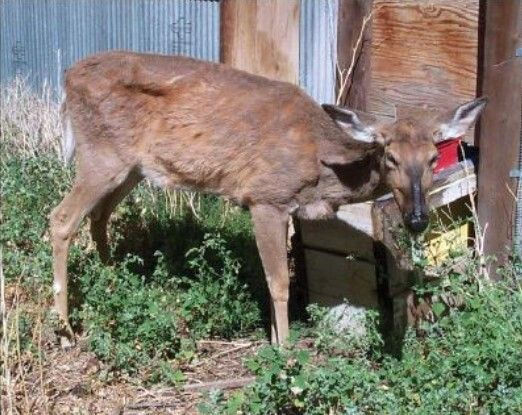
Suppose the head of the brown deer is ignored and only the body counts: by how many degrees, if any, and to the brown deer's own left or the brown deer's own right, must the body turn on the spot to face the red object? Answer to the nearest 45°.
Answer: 0° — it already faces it

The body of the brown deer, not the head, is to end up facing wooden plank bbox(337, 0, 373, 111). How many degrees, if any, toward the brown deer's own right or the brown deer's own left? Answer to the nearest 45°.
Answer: approximately 45° to the brown deer's own left

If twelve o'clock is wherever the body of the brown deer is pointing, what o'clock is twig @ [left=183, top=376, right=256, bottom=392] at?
The twig is roughly at 3 o'clock from the brown deer.

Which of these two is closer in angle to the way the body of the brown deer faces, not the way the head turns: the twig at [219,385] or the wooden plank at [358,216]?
the wooden plank

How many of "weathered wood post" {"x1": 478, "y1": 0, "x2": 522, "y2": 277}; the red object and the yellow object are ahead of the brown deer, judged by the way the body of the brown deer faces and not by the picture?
3

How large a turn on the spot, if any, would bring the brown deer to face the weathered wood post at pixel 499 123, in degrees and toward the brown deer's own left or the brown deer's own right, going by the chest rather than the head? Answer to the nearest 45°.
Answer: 0° — it already faces it

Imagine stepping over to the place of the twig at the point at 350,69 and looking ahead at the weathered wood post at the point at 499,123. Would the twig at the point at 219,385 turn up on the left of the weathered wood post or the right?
right

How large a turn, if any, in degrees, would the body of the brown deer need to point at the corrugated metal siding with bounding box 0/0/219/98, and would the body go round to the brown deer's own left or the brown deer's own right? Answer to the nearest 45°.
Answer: approximately 90° to the brown deer's own left

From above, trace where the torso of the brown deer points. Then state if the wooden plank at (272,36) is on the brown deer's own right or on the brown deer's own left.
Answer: on the brown deer's own left

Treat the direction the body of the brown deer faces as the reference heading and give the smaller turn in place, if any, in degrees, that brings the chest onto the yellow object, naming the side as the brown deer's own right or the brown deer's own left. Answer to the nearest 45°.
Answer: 0° — it already faces it

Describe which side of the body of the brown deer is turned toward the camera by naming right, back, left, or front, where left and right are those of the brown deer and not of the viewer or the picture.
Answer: right
